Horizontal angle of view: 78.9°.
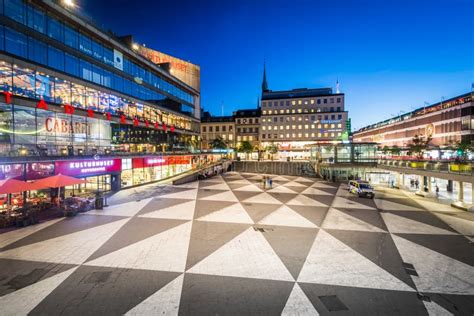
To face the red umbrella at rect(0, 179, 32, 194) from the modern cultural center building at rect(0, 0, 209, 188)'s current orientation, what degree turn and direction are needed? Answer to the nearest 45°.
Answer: approximately 45° to its right

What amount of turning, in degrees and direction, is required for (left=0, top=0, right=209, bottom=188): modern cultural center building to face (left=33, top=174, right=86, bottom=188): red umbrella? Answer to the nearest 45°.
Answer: approximately 45° to its right

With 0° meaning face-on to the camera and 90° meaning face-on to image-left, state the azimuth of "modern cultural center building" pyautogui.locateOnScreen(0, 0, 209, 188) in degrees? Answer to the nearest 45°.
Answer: approximately 315°

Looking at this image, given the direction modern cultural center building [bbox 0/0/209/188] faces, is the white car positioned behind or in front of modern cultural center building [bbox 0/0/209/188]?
in front
